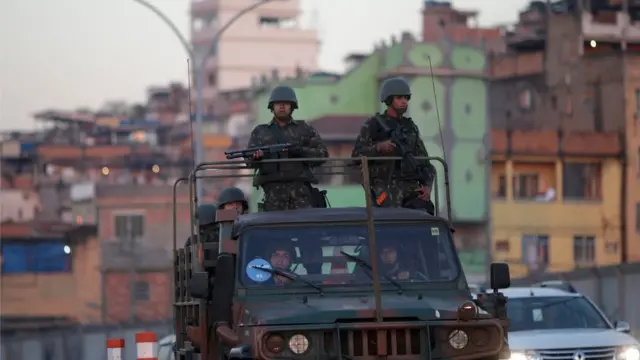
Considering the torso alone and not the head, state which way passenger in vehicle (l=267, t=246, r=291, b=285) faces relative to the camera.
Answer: toward the camera

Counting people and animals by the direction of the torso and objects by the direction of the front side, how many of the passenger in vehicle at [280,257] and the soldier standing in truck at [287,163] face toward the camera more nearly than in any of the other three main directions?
2

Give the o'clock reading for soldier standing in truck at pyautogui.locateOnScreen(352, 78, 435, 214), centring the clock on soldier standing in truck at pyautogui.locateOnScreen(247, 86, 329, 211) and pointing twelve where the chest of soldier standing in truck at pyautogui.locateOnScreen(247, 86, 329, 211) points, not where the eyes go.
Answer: soldier standing in truck at pyautogui.locateOnScreen(352, 78, 435, 214) is roughly at 9 o'clock from soldier standing in truck at pyautogui.locateOnScreen(247, 86, 329, 211).

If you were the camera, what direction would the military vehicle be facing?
facing the viewer

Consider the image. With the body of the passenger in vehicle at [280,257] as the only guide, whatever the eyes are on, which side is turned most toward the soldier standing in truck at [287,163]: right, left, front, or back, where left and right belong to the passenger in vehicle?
back

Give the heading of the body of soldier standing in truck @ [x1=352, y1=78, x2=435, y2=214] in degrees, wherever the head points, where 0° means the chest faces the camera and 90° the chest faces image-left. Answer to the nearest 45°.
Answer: approximately 315°

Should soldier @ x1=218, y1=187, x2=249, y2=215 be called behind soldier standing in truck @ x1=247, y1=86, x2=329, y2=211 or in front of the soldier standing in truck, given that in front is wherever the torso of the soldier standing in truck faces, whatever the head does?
behind

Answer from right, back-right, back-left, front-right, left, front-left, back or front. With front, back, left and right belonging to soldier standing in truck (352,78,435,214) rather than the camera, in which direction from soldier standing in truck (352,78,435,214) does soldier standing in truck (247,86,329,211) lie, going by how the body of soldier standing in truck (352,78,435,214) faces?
back-right

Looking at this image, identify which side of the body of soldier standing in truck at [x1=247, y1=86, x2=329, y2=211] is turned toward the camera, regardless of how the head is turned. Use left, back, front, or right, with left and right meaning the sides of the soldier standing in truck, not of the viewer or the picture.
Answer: front
